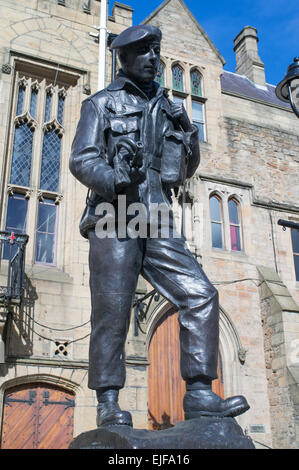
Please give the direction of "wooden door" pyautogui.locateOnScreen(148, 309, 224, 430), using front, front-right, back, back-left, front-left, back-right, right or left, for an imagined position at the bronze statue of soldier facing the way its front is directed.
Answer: back-left

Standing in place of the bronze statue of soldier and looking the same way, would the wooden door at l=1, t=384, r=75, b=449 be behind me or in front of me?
behind

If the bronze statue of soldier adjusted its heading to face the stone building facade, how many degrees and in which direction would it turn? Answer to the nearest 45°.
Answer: approximately 135° to its left
